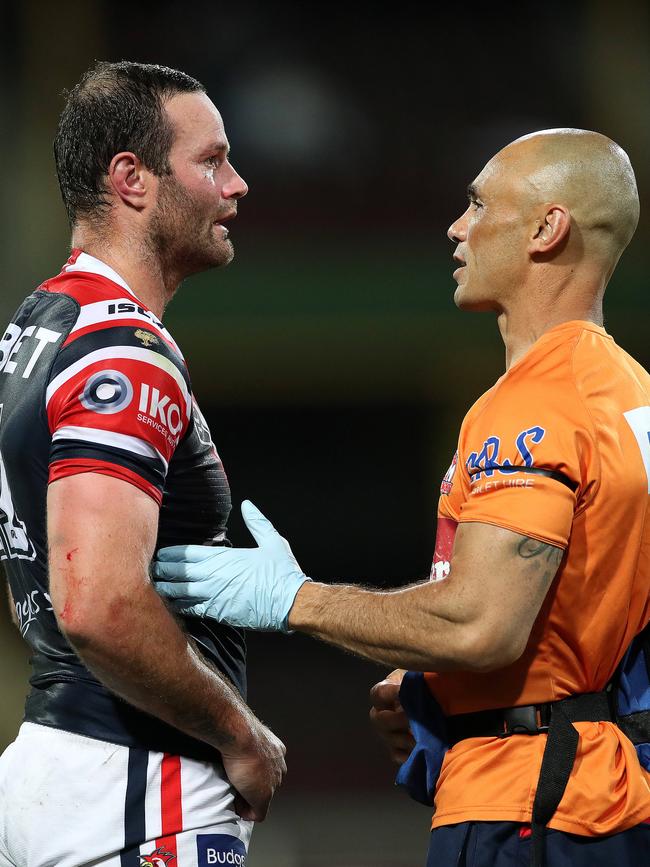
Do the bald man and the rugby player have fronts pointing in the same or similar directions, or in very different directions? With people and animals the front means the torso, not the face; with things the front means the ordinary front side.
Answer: very different directions

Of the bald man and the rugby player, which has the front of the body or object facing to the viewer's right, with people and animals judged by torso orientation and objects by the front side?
the rugby player

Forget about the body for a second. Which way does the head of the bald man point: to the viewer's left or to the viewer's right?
to the viewer's left

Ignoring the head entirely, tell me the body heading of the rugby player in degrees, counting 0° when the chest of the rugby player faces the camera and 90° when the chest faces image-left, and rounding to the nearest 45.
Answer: approximately 270°

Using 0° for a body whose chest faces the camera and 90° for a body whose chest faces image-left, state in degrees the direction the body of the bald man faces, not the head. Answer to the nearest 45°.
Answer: approximately 90°

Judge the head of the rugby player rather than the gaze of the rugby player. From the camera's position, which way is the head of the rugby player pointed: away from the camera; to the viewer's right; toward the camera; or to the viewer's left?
to the viewer's right

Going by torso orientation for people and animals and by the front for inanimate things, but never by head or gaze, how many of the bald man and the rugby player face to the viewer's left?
1
